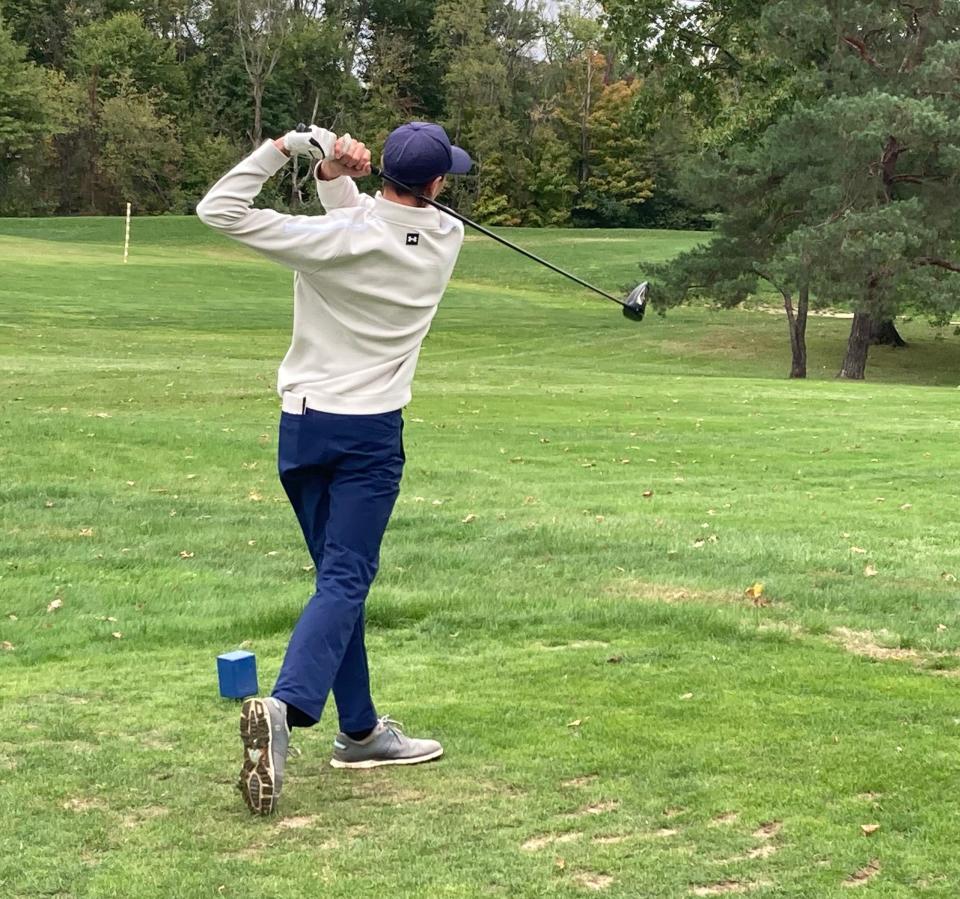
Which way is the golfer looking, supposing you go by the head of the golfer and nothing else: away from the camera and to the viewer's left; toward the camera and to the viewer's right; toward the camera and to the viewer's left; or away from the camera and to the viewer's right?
away from the camera and to the viewer's right

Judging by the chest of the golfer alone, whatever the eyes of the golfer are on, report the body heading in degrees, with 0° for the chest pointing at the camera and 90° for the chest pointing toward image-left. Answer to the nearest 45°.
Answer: approximately 180°
